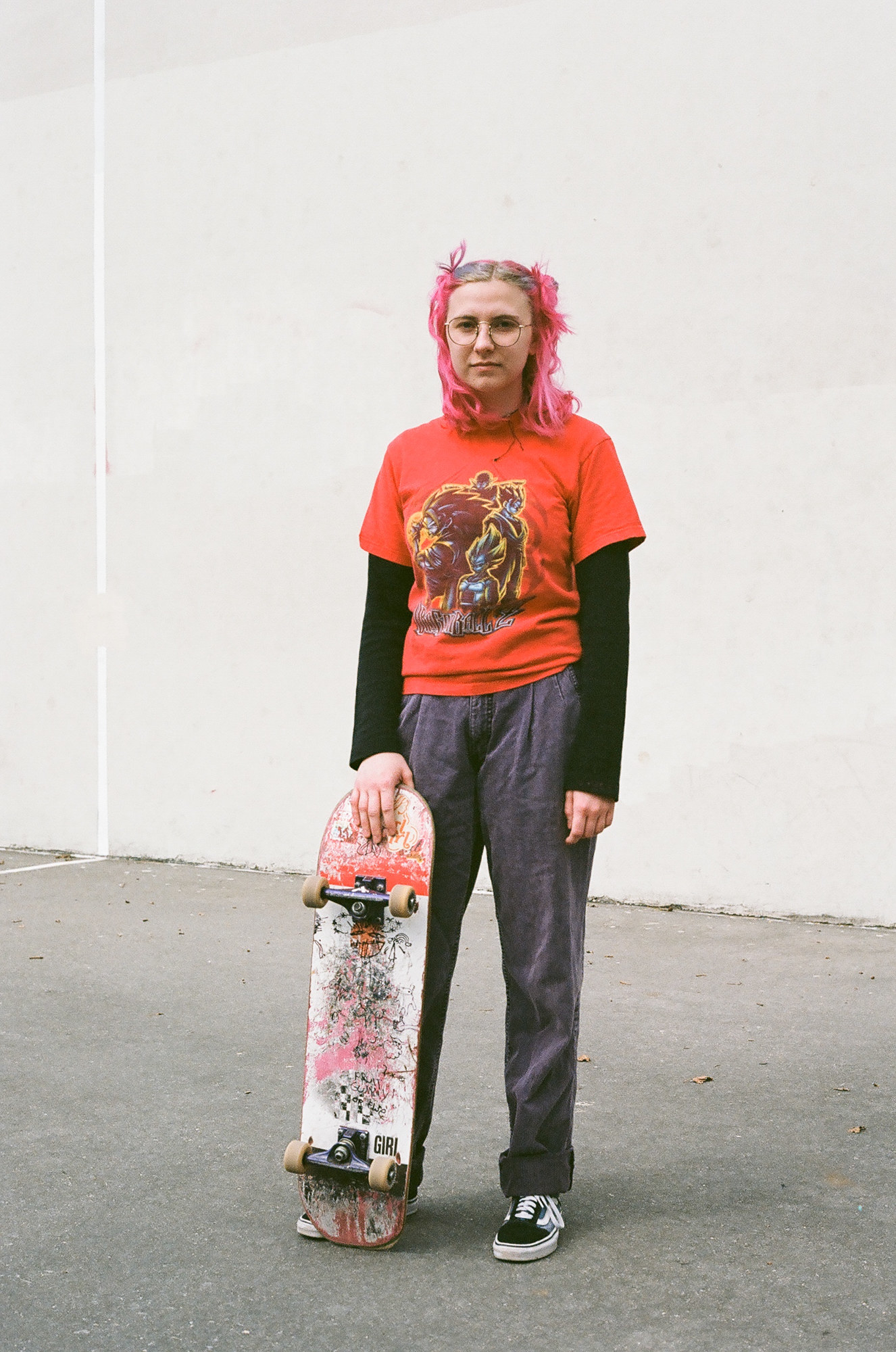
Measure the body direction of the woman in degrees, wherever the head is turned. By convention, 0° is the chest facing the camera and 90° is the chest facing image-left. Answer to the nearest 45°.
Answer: approximately 0°
